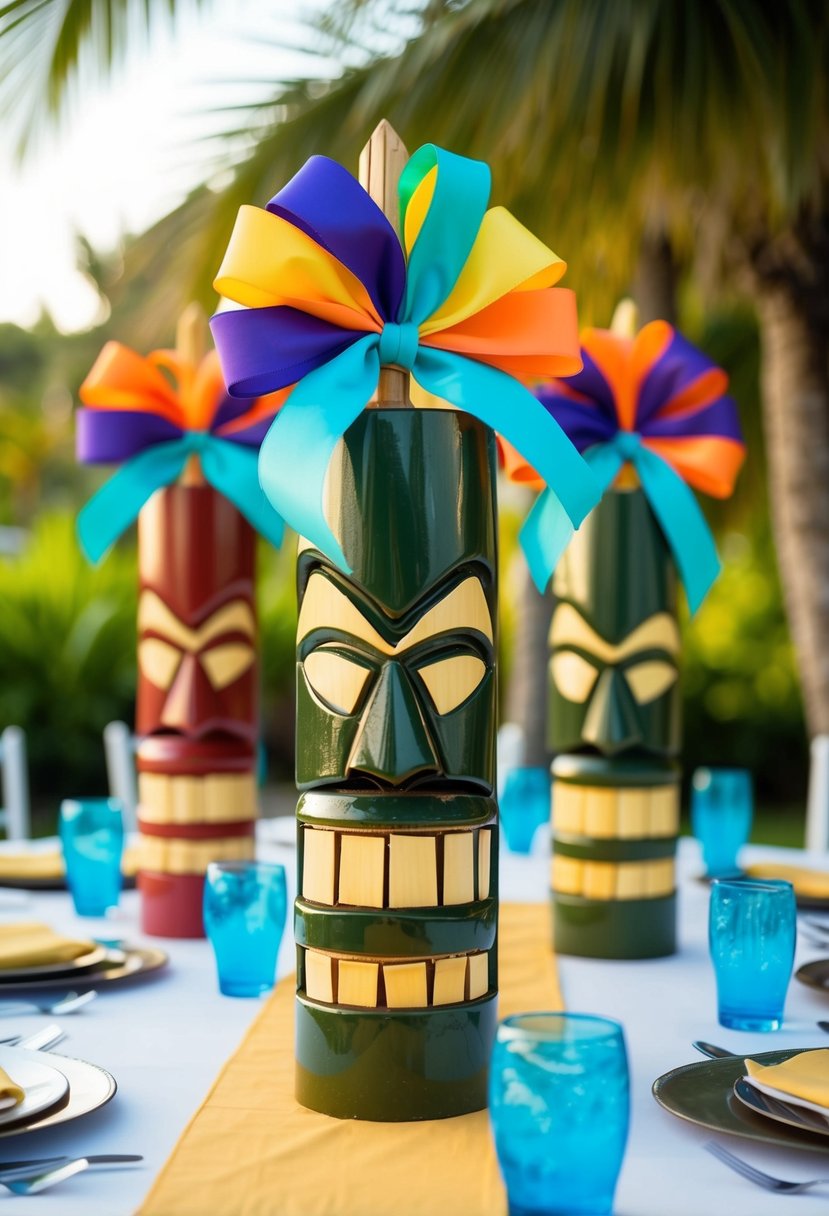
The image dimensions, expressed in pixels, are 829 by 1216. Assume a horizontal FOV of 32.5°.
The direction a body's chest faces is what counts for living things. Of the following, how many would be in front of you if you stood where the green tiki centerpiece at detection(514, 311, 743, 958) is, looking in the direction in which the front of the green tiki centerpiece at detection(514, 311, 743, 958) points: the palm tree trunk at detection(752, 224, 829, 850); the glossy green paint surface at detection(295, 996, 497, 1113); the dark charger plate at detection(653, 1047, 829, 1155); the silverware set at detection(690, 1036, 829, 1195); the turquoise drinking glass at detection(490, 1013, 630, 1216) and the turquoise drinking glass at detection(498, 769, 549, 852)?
4

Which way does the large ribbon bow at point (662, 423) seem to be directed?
toward the camera

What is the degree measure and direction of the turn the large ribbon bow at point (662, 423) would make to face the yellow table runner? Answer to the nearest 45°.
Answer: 0° — it already faces it

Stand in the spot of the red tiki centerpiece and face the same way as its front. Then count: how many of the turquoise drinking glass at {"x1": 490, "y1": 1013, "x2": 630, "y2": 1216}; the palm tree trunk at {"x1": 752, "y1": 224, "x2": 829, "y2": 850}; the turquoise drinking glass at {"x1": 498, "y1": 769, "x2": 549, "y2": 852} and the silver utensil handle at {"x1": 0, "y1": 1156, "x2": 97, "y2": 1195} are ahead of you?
2

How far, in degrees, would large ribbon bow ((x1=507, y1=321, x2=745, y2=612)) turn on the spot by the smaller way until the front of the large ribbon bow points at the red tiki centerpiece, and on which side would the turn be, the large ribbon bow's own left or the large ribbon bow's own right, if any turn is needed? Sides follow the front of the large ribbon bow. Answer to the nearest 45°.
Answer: approximately 90° to the large ribbon bow's own right

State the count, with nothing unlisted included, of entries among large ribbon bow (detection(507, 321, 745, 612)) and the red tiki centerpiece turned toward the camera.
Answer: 2

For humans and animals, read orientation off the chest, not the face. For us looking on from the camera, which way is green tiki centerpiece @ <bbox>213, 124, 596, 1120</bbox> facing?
facing the viewer
